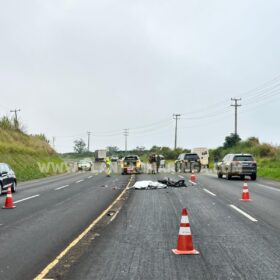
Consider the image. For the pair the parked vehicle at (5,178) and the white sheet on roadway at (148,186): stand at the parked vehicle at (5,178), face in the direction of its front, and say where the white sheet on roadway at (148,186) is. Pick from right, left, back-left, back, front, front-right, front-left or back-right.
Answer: front-left

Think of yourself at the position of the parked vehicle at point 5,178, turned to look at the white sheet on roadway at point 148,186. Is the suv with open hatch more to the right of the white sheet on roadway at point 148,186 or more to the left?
left

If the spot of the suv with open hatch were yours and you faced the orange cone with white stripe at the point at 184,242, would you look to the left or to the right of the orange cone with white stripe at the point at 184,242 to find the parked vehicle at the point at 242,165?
left

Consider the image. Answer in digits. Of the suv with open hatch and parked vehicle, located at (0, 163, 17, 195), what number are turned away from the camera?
1

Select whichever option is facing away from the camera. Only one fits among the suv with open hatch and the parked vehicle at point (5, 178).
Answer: the suv with open hatch

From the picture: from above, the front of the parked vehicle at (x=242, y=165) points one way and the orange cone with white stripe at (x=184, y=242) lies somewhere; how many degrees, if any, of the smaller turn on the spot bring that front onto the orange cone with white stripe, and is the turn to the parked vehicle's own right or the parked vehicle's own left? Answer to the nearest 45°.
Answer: approximately 135° to the parked vehicle's own left

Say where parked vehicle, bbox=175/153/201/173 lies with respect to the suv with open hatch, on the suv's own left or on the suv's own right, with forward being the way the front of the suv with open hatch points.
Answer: on the suv's own right

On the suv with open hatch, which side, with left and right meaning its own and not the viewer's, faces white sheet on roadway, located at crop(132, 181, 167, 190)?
back

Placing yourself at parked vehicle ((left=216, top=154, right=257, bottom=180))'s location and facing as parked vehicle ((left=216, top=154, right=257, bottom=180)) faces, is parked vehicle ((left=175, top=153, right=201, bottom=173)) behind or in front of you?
in front
